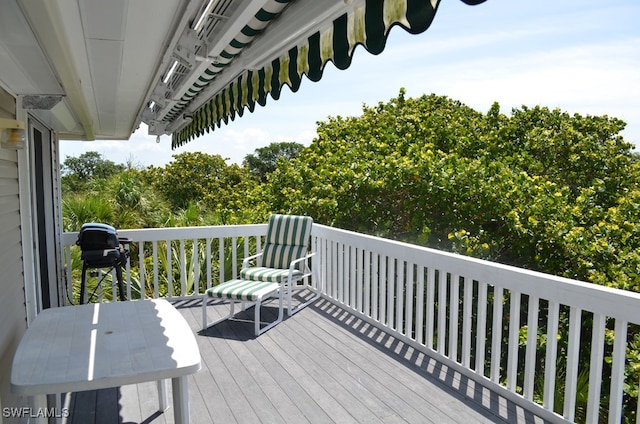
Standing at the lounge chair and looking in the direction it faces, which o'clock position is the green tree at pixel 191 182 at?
The green tree is roughly at 4 o'clock from the lounge chair.

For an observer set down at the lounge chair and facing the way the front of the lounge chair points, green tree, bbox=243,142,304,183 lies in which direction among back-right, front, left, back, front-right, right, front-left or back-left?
back-right

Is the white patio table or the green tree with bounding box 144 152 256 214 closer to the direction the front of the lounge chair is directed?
the white patio table

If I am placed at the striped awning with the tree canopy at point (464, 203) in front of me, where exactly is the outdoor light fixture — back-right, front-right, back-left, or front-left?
back-left

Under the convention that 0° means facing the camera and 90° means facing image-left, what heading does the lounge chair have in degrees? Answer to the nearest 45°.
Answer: approximately 45°
